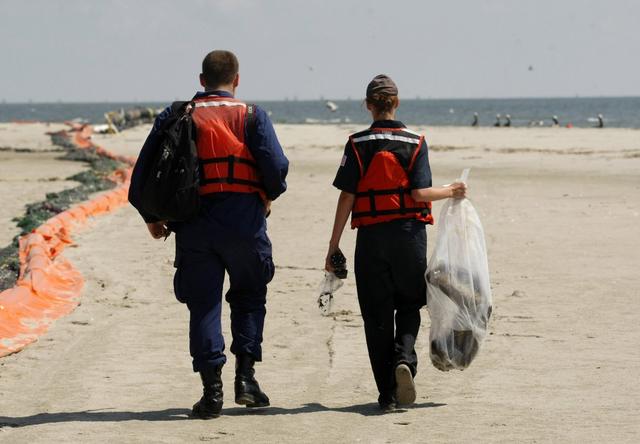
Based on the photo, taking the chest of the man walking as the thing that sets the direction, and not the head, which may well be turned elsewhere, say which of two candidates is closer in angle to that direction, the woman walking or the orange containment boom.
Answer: the orange containment boom

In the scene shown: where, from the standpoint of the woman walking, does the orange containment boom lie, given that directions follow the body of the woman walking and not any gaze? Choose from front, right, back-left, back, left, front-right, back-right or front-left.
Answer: front-left

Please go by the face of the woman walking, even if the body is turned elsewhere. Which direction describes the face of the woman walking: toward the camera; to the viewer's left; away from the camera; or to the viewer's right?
away from the camera

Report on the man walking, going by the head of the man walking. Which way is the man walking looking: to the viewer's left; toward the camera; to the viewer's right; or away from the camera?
away from the camera

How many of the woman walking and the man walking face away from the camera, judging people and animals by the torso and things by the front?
2

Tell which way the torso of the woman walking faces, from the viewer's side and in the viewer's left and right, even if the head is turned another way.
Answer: facing away from the viewer

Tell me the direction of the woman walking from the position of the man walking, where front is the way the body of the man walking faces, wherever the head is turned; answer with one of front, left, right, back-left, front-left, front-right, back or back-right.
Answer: right

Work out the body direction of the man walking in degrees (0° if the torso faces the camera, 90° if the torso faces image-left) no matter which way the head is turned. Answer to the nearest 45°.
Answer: approximately 180°

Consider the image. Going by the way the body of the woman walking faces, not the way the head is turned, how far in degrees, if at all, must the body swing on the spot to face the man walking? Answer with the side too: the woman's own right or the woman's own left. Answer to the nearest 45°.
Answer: approximately 90° to the woman's own left
